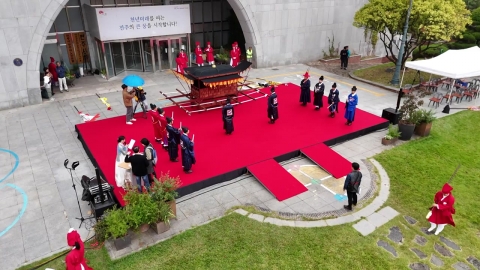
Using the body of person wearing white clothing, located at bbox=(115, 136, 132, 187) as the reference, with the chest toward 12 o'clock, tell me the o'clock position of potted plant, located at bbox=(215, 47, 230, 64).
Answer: The potted plant is roughly at 10 o'clock from the person wearing white clothing.

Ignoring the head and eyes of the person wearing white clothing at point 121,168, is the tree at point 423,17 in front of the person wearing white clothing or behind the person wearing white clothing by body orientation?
in front

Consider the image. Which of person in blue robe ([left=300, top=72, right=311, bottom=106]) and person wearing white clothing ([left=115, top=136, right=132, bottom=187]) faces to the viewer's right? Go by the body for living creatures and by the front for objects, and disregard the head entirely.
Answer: the person wearing white clothing

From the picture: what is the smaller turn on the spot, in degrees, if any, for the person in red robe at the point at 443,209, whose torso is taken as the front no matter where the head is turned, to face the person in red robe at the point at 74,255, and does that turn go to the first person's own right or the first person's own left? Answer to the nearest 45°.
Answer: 0° — they already face them

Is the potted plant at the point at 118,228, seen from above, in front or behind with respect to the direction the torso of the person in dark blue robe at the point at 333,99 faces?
in front

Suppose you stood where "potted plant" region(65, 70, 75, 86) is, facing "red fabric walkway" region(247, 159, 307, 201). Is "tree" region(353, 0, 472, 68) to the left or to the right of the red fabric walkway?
left

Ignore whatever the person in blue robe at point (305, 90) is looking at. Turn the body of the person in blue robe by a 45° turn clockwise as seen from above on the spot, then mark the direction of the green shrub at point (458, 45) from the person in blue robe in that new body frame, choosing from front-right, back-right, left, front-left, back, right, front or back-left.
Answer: back-right

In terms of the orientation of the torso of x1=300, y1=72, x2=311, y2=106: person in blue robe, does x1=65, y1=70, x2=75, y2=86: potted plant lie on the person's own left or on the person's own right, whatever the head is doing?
on the person's own right

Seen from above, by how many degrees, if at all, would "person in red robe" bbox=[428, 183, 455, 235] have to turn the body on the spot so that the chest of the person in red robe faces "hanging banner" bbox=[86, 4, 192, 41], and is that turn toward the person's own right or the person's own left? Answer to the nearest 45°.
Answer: approximately 45° to the person's own right
